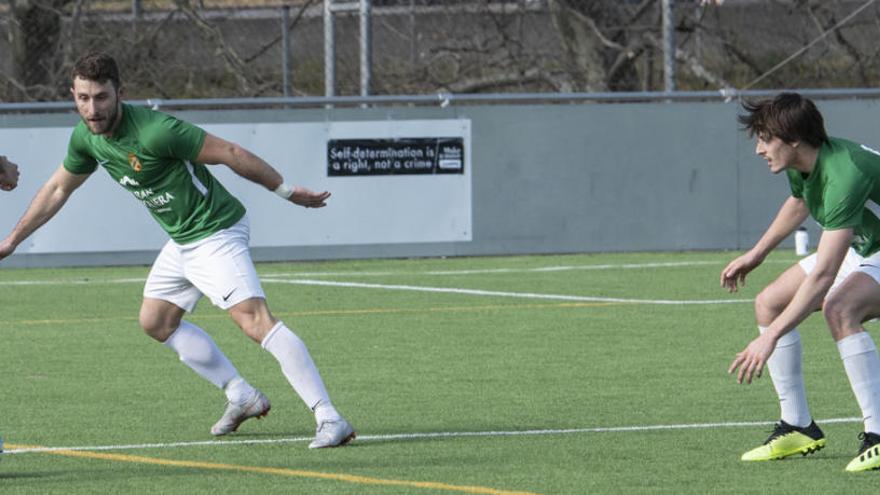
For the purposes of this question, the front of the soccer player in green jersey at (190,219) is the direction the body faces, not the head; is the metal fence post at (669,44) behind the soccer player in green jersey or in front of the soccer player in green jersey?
behind

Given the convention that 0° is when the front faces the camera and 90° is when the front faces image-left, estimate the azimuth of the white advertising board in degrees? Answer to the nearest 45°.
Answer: approximately 0°

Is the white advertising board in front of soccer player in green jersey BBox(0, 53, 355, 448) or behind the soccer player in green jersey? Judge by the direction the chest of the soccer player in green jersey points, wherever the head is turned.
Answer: behind

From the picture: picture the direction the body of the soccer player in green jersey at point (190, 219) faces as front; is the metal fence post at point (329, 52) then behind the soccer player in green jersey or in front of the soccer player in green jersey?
behind

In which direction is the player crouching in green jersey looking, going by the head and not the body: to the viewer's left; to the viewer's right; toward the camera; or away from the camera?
to the viewer's left

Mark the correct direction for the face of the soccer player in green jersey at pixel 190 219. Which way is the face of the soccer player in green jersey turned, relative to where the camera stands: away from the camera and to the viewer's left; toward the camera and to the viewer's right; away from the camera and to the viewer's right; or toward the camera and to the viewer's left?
toward the camera and to the viewer's left

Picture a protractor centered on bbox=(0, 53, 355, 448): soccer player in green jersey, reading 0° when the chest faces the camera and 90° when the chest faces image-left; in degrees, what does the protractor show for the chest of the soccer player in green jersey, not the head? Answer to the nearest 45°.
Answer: approximately 45°

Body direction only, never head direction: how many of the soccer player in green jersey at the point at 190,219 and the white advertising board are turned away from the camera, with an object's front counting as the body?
0

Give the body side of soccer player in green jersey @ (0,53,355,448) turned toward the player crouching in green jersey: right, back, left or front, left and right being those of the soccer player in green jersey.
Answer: left
